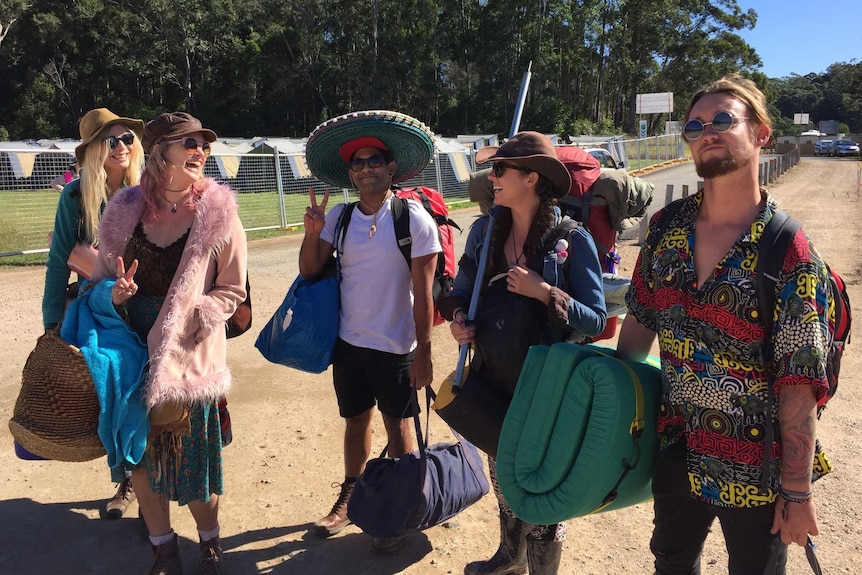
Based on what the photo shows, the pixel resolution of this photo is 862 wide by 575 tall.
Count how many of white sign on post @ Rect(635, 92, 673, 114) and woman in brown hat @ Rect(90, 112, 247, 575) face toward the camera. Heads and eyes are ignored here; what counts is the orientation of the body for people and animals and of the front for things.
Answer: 2

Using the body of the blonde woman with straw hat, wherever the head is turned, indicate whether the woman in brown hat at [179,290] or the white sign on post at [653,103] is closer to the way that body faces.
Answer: the woman in brown hat

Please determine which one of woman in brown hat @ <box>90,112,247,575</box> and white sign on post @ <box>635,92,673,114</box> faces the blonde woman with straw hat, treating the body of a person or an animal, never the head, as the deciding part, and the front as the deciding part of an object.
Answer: the white sign on post

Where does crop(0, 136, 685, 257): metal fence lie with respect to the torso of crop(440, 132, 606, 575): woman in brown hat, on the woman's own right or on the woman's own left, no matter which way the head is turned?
on the woman's own right
